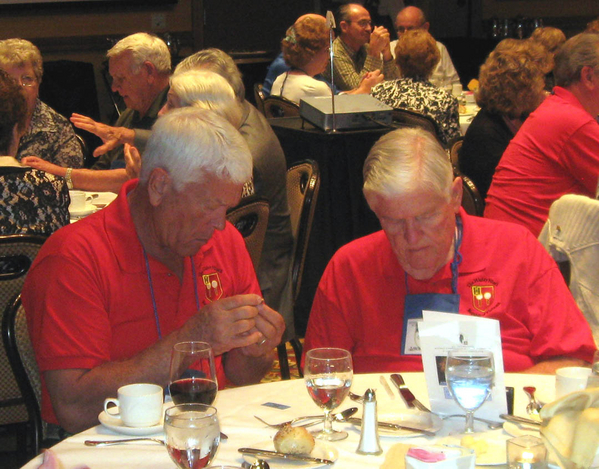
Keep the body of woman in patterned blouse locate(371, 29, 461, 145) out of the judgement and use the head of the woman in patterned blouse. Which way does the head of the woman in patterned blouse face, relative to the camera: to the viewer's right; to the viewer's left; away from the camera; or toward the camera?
away from the camera

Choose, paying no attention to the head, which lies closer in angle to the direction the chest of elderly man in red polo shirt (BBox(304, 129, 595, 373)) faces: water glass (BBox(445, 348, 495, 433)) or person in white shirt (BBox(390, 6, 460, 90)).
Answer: the water glass

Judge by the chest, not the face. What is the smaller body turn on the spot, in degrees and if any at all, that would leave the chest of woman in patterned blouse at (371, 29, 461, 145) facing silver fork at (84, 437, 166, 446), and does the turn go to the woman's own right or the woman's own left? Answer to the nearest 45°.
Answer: approximately 180°

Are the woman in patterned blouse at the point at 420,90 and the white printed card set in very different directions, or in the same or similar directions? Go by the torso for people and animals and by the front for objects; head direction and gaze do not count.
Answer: very different directions

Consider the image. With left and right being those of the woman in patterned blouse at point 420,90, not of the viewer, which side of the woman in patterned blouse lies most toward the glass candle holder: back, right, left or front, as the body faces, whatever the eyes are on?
back

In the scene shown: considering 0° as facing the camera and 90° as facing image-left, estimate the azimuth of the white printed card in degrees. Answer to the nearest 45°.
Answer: approximately 0°

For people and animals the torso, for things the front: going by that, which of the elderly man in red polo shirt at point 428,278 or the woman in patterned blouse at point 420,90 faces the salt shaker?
the elderly man in red polo shirt

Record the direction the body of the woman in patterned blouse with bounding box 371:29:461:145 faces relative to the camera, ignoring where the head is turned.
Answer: away from the camera
